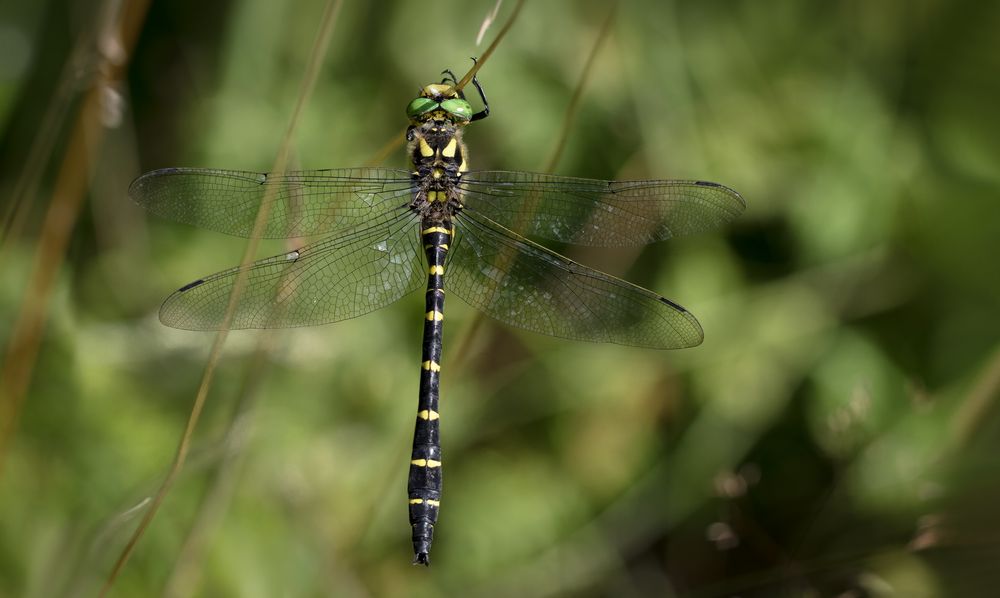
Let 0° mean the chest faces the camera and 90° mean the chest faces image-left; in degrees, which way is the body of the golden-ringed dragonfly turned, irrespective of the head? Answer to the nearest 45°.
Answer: approximately 180°

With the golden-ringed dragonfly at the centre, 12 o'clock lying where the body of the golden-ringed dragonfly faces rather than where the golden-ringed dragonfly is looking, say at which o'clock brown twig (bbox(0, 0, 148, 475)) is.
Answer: The brown twig is roughly at 9 o'clock from the golden-ringed dragonfly.
